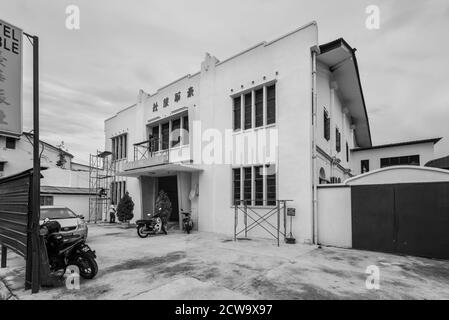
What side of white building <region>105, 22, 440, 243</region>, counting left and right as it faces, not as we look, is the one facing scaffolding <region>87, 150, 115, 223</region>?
right

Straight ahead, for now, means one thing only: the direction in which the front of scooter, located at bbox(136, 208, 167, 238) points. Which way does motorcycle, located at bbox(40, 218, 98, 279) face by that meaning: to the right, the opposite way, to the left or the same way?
to the left

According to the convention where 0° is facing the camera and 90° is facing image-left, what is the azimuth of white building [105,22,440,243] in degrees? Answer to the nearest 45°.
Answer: approximately 45°

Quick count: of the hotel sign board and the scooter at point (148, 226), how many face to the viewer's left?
0

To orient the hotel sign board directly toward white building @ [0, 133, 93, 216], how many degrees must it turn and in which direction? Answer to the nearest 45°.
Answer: approximately 135° to its left
